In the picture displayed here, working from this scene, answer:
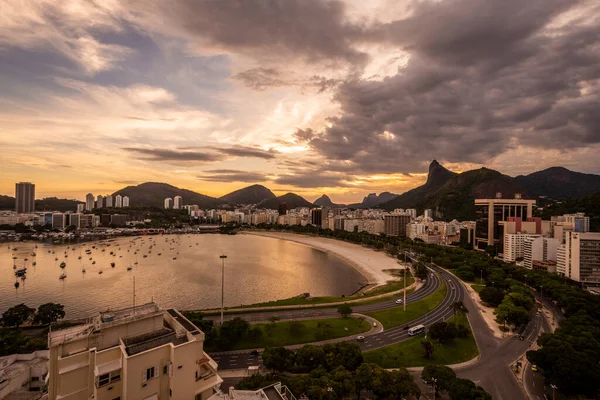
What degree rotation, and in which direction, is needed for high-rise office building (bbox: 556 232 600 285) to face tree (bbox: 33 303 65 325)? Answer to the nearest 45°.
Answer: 0° — it already faces it

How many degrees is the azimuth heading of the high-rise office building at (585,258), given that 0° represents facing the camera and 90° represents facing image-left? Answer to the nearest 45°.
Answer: approximately 45°

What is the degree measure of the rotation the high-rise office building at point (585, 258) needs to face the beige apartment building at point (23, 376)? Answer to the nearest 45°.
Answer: approximately 45° to its left

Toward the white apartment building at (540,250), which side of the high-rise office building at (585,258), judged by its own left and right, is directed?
right

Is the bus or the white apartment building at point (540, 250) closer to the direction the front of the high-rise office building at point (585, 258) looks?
the bus

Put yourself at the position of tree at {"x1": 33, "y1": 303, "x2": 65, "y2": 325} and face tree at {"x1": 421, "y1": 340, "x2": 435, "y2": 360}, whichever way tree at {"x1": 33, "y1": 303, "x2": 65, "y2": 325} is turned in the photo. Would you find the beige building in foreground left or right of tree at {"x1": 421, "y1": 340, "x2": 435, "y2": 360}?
right

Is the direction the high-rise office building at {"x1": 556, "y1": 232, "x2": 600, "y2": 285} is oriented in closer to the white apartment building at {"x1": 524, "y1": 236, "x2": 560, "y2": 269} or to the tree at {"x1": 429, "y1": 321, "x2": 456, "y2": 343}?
the tree

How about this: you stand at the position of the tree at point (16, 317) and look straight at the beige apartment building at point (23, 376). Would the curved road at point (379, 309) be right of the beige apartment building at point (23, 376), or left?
left

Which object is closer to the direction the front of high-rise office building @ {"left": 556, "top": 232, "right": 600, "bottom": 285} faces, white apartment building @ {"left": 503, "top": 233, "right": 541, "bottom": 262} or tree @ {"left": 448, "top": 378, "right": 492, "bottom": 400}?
the tree
